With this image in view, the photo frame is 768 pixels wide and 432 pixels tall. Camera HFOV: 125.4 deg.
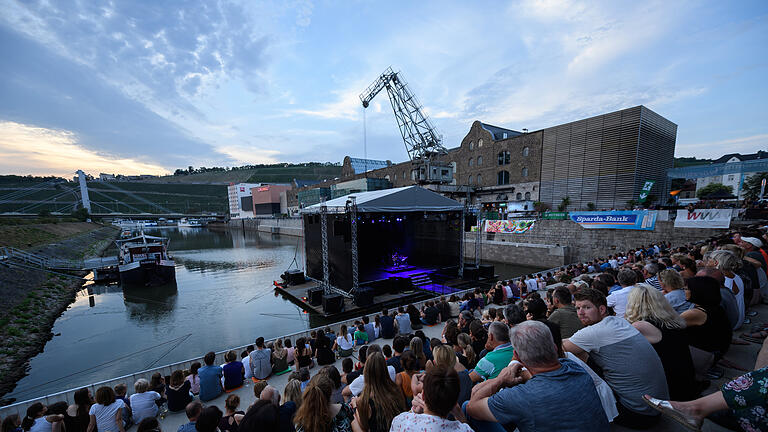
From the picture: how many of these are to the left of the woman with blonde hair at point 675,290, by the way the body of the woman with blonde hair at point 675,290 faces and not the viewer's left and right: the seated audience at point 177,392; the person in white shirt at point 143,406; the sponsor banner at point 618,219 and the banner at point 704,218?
2

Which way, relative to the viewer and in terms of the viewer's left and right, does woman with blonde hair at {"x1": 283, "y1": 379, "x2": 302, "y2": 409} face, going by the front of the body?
facing away from the viewer

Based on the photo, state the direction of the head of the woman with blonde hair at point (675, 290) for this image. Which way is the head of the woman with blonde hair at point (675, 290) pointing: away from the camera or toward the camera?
away from the camera

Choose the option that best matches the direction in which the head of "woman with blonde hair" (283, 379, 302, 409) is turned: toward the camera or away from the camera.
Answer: away from the camera

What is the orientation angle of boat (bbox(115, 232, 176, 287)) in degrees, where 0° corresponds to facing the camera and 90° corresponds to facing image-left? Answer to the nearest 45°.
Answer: approximately 0°

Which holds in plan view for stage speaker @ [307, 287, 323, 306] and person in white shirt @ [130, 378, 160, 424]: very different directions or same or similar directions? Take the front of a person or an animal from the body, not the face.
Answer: very different directions

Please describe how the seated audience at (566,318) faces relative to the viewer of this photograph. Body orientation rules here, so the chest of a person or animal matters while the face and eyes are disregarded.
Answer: facing away from the viewer and to the left of the viewer

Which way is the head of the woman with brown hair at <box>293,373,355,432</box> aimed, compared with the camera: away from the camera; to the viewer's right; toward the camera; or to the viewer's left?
away from the camera

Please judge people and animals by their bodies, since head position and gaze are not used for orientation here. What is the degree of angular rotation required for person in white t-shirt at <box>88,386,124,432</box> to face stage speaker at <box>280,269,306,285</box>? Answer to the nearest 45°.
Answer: approximately 45° to their right

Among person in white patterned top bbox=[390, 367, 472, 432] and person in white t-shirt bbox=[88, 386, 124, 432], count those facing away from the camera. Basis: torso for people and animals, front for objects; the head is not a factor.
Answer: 2

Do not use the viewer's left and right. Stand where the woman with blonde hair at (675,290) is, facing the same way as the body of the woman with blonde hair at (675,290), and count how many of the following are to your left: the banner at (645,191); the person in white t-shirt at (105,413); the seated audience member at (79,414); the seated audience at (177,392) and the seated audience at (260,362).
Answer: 4
